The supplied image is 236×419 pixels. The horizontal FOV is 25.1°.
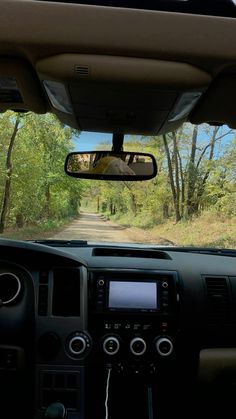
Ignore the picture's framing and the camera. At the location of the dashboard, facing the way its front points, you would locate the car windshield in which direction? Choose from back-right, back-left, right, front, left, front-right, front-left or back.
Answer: back

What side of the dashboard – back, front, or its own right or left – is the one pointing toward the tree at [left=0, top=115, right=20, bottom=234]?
back

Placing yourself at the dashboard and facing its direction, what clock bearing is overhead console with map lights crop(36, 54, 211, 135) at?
The overhead console with map lights is roughly at 12 o'clock from the dashboard.

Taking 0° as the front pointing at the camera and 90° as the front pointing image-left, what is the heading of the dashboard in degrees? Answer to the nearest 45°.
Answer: approximately 0°
